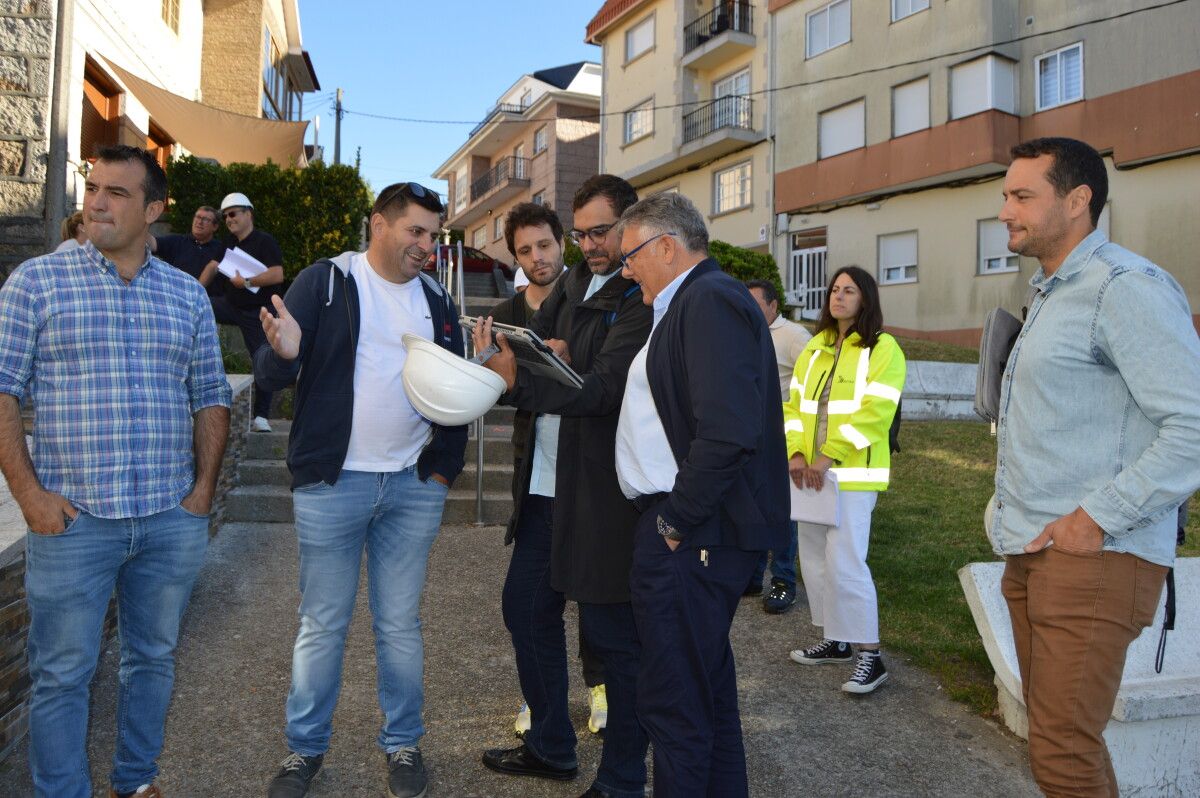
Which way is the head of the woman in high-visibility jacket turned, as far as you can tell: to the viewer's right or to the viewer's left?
to the viewer's left

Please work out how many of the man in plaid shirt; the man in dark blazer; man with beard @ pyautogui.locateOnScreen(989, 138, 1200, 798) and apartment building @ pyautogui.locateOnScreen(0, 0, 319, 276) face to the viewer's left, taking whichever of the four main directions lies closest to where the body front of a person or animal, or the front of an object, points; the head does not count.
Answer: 2

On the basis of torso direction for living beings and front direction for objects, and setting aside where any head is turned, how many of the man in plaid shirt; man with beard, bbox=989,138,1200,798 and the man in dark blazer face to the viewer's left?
2

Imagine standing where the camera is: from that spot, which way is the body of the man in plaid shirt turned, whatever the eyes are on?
toward the camera

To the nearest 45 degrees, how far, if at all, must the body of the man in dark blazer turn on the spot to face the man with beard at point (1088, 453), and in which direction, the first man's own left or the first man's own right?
approximately 180°

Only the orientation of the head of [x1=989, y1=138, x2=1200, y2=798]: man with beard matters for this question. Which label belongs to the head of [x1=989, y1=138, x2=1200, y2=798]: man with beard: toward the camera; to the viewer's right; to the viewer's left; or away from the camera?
to the viewer's left

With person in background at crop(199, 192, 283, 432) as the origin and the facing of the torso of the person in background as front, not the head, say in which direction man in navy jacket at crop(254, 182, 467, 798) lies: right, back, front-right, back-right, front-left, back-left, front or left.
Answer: front-left

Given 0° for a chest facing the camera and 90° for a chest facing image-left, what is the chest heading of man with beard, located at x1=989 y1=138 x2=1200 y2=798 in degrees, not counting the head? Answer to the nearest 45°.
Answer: approximately 90°

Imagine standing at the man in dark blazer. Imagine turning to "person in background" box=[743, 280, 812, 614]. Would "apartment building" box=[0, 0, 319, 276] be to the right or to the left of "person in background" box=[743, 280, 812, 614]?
left

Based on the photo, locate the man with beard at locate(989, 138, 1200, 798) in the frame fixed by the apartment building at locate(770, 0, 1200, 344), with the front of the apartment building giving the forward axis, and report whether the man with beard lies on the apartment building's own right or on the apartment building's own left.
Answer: on the apartment building's own left

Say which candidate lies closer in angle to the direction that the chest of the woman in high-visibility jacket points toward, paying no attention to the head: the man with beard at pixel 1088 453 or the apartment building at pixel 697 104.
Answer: the man with beard

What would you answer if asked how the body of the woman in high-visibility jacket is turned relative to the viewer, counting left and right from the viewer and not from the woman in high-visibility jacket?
facing the viewer and to the left of the viewer

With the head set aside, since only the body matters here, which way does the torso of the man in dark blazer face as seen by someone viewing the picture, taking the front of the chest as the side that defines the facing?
to the viewer's left

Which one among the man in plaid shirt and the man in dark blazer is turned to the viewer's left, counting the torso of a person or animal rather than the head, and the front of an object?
the man in dark blazer

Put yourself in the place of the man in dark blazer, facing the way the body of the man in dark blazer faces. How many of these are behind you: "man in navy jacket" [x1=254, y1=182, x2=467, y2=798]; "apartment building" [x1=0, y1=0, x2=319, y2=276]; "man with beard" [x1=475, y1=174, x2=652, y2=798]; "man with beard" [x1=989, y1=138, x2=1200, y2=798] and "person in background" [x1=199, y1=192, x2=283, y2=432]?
1

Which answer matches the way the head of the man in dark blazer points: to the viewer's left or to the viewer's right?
to the viewer's left
